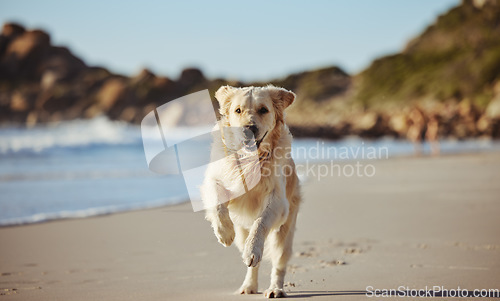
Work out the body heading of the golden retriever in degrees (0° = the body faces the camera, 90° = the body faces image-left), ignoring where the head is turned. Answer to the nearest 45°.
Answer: approximately 0°
